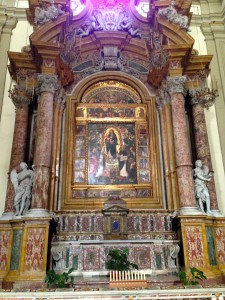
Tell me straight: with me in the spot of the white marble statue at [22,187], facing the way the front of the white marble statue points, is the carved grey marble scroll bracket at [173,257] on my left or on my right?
on my left

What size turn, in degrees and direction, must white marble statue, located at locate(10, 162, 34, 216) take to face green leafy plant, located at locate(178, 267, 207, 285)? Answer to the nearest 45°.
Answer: approximately 45° to its left

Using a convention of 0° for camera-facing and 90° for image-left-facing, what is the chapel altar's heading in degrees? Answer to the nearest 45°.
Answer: approximately 0°

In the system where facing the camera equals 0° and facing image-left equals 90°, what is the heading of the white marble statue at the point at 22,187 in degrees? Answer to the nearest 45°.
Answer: approximately 0°
